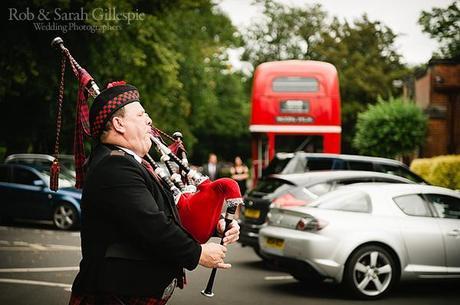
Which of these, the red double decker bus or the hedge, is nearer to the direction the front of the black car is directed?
the hedge

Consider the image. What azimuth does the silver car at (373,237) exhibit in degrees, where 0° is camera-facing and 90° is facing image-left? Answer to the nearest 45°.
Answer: approximately 225°

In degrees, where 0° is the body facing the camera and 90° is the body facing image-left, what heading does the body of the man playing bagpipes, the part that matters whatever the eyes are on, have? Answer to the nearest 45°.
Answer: approximately 270°

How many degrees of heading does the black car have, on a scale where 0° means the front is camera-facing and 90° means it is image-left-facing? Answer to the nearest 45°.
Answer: approximately 225°

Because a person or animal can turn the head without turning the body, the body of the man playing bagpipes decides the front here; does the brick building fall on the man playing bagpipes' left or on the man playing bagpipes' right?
on the man playing bagpipes' left

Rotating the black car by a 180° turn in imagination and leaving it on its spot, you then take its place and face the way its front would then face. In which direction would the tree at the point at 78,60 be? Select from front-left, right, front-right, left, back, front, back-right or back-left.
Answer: right

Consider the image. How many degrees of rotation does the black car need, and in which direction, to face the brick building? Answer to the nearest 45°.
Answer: approximately 45° to its left

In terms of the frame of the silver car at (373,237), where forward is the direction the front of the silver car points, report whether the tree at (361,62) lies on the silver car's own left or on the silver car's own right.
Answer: on the silver car's own left

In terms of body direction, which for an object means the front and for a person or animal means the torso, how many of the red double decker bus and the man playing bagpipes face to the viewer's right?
1

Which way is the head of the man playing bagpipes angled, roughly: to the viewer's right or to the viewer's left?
to the viewer's right

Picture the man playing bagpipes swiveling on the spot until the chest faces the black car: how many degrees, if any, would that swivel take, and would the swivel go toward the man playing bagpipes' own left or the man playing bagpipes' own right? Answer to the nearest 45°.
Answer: approximately 90° to the man playing bagpipes' own left
